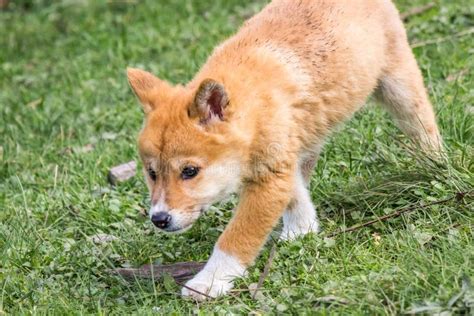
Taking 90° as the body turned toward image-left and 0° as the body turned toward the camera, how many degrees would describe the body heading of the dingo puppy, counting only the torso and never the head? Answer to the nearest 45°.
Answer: approximately 45°

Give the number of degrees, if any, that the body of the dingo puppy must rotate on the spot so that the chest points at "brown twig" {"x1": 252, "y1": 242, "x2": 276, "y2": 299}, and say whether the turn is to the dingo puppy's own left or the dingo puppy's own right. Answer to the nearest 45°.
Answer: approximately 45° to the dingo puppy's own left

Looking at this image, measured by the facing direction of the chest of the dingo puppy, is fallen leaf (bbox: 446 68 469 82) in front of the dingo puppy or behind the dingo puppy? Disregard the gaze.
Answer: behind
